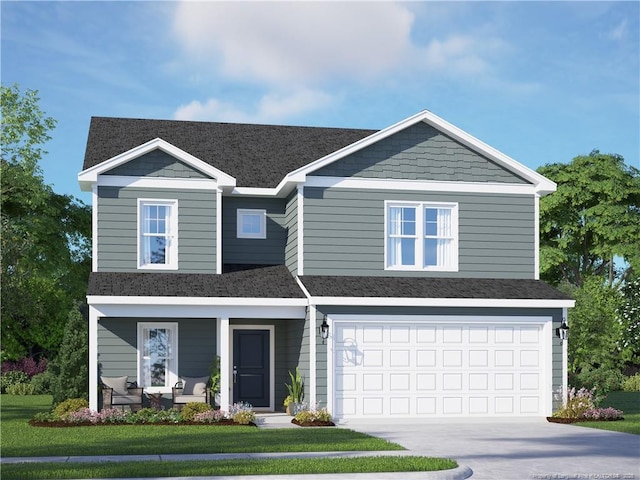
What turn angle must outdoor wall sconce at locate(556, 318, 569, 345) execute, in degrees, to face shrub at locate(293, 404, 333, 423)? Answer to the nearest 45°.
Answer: approximately 45° to its right

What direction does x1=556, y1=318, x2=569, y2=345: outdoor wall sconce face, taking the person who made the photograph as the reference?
facing the viewer

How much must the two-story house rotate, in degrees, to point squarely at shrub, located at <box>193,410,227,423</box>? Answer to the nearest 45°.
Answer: approximately 45° to its right

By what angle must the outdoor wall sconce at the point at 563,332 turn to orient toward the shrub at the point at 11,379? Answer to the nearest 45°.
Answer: approximately 135° to its right

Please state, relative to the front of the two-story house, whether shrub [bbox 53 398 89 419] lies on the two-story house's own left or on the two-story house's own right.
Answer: on the two-story house's own right

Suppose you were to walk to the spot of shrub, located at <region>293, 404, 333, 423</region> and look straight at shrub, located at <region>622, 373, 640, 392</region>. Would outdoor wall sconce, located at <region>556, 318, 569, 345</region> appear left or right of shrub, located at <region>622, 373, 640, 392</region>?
right

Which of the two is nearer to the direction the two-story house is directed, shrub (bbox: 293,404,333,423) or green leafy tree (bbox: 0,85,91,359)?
the shrub

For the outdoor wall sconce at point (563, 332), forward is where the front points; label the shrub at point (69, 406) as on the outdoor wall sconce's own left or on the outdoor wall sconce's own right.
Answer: on the outdoor wall sconce's own right

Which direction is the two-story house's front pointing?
toward the camera
